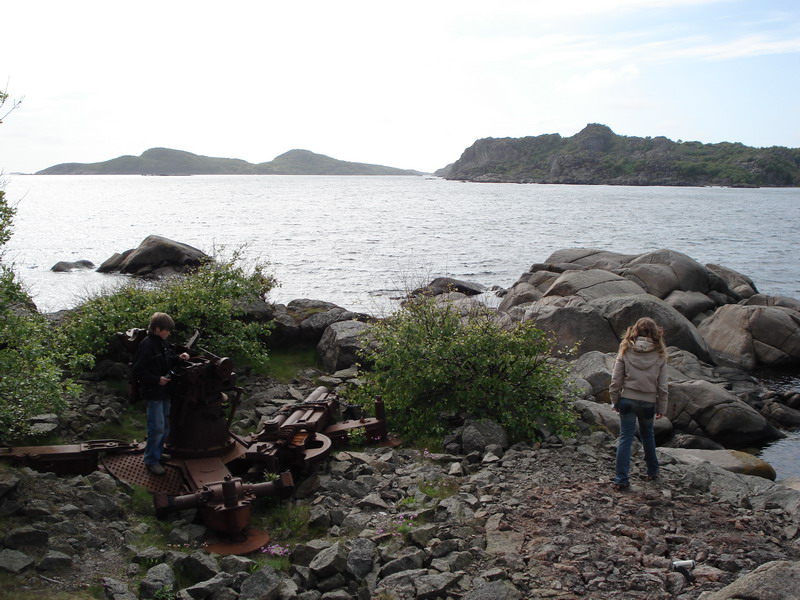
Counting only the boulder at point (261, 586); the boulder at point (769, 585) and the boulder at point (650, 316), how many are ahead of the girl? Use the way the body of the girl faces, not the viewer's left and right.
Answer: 1

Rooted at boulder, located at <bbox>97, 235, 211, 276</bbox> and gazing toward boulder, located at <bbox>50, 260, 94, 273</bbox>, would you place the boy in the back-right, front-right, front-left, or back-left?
back-left

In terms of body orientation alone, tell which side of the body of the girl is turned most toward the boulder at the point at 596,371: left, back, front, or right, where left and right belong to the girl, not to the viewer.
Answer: front

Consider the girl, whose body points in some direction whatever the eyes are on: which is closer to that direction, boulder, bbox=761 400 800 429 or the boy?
the boulder

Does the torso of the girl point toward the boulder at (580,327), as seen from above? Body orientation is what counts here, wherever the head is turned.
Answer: yes

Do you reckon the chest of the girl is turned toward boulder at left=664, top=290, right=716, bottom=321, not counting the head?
yes

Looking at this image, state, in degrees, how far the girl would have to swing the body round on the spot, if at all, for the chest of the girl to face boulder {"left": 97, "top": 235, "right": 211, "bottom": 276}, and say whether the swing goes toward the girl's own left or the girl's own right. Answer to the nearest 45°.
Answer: approximately 45° to the girl's own left

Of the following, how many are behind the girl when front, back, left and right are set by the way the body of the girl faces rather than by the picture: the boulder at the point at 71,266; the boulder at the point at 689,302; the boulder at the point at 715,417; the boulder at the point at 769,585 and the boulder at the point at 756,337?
1

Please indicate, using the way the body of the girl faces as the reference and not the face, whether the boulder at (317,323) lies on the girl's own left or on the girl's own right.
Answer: on the girl's own left

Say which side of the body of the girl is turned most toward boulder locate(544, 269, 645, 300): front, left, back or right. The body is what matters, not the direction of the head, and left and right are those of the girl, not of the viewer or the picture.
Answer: front

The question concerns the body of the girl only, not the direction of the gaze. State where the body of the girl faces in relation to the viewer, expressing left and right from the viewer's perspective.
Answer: facing away from the viewer

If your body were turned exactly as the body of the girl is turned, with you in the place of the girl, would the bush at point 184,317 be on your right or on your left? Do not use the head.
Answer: on your left

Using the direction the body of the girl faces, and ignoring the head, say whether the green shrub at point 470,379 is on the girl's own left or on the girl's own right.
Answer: on the girl's own left

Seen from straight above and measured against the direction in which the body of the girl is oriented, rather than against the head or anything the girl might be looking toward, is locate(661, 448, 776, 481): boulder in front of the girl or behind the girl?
in front

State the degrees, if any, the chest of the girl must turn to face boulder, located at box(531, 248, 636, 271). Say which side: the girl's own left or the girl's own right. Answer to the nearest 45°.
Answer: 0° — they already face it

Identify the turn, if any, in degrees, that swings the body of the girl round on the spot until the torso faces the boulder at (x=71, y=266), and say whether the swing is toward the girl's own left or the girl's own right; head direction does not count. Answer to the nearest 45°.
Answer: approximately 45° to the girl's own left

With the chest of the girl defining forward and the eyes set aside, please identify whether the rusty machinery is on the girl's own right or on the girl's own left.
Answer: on the girl's own left
